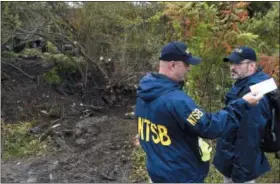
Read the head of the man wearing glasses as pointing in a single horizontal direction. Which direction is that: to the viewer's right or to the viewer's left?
to the viewer's left

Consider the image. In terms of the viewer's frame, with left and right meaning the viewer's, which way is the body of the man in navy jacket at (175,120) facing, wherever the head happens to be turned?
facing away from the viewer and to the right of the viewer

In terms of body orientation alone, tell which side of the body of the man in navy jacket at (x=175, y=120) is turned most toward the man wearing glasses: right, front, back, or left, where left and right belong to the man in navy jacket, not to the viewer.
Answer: front

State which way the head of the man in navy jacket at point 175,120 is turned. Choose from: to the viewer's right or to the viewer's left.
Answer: to the viewer's right
